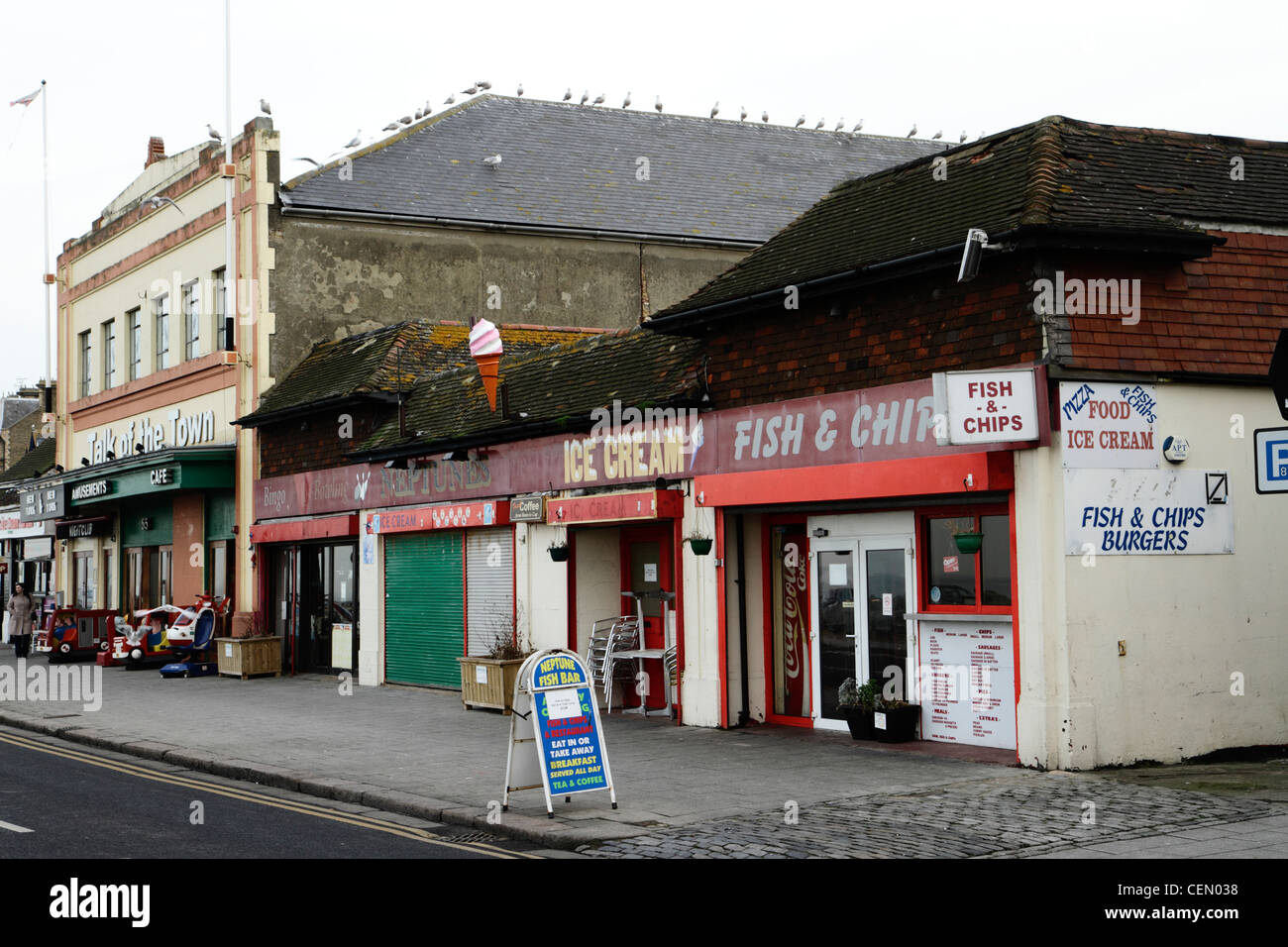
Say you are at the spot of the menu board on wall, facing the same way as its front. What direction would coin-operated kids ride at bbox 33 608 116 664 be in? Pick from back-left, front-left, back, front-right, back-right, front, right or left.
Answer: right

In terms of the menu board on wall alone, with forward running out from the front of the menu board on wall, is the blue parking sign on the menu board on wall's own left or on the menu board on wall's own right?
on the menu board on wall's own left

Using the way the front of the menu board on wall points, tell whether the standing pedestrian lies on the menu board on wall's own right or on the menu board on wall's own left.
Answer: on the menu board on wall's own right

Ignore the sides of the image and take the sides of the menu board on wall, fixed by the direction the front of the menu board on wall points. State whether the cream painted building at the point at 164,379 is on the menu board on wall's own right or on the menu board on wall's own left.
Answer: on the menu board on wall's own right

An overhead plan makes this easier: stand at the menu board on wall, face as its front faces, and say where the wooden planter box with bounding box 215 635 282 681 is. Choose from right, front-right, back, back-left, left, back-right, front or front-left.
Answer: right

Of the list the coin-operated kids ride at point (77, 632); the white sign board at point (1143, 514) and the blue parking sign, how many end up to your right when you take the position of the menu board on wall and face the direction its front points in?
1

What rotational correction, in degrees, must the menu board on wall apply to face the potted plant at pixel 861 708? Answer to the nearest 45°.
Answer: approximately 90° to its right

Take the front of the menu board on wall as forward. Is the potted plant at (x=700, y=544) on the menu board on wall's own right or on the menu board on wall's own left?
on the menu board on wall's own right
